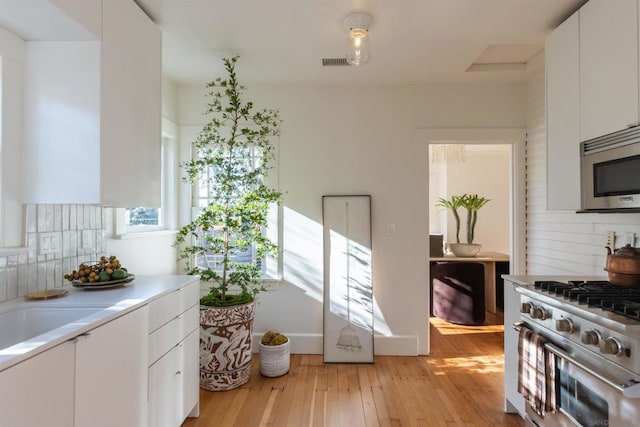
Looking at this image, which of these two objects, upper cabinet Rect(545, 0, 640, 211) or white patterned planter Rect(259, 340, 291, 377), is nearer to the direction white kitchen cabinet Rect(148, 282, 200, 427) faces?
the upper cabinet

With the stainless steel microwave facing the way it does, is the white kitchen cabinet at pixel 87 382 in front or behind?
in front

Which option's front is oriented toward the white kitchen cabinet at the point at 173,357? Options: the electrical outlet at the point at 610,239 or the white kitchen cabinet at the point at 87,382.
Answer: the electrical outlet

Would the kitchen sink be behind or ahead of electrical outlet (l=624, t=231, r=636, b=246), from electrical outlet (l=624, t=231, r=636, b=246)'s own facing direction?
ahead

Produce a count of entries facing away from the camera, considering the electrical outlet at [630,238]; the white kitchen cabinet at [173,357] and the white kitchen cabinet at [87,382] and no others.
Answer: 0

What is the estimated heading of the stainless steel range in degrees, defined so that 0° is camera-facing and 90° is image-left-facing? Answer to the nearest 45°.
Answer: approximately 45°

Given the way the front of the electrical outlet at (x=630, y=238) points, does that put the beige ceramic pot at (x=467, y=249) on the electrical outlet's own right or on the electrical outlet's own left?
on the electrical outlet's own right

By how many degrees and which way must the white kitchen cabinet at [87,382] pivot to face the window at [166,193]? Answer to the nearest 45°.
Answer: approximately 135° to its left

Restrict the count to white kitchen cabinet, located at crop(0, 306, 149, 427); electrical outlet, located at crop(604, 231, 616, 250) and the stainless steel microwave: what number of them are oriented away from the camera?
0

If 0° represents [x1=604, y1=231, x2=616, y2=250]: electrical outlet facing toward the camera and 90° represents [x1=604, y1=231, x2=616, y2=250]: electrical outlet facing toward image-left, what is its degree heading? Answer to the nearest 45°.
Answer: approximately 45°

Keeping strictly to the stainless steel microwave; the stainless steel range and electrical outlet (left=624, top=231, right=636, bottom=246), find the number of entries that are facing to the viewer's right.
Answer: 0

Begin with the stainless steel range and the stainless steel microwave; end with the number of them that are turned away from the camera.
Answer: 0

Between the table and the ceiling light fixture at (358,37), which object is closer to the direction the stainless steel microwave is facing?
the ceiling light fixture

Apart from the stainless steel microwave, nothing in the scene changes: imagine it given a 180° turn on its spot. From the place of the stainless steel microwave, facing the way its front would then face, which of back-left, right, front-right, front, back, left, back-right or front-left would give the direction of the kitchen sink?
back

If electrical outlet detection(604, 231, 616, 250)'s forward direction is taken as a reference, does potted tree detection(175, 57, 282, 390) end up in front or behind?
in front

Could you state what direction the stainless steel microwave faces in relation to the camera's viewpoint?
facing the viewer and to the left of the viewer

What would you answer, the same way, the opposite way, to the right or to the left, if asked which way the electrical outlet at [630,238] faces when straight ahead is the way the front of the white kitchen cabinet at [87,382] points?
the opposite way

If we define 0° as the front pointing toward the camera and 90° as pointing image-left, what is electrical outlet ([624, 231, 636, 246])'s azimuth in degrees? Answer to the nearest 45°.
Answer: approximately 45°
